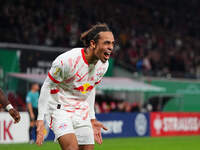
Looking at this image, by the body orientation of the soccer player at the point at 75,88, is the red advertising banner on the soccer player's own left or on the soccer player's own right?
on the soccer player's own left

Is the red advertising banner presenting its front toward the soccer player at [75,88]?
yes

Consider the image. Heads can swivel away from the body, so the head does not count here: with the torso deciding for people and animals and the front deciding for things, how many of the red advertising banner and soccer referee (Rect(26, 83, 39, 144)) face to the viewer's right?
1

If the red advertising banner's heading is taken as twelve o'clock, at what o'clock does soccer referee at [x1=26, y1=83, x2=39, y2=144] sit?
The soccer referee is roughly at 3 o'clock from the red advertising banner.

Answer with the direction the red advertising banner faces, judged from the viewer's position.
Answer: facing the viewer

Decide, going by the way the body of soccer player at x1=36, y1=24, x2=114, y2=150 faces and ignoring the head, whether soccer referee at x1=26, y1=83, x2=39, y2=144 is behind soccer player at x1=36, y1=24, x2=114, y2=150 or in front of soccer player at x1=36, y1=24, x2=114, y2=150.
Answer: behind

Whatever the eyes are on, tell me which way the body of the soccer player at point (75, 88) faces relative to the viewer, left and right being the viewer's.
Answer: facing the viewer and to the right of the viewer

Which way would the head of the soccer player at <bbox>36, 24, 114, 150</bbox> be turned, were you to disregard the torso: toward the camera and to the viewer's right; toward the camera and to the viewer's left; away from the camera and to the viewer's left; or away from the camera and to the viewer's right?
toward the camera and to the viewer's right

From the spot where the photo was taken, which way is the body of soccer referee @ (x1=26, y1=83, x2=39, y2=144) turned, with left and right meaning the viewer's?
facing to the right of the viewer

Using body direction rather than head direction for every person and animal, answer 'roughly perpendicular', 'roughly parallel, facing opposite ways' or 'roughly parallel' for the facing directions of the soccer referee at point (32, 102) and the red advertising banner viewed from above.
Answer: roughly perpendicular
